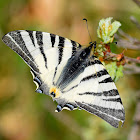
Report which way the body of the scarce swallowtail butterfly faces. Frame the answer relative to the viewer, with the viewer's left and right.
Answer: facing away from the viewer and to the right of the viewer
